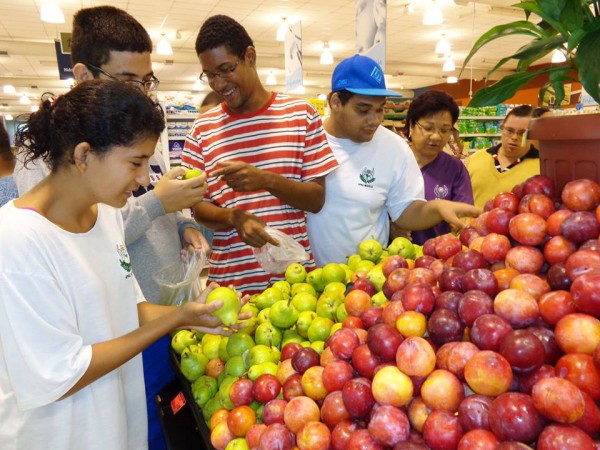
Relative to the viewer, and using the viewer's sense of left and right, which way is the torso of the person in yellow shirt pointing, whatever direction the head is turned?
facing the viewer

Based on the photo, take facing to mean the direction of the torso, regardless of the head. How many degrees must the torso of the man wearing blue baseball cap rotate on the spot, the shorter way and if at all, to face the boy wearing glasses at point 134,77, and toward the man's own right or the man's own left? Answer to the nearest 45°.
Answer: approximately 90° to the man's own right

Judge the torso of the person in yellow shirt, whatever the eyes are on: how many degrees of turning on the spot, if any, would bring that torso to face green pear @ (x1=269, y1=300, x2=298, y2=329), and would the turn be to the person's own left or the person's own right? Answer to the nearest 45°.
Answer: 0° — they already face it

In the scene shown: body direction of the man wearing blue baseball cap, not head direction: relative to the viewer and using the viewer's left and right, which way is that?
facing the viewer and to the right of the viewer

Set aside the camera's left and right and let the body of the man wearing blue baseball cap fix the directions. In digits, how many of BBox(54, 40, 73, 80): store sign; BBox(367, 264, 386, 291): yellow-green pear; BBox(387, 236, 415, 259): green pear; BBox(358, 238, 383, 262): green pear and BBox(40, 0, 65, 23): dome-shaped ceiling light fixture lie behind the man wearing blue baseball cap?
2

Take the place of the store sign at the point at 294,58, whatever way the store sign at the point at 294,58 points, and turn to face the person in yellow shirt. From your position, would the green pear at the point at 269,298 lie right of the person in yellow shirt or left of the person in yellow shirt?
right

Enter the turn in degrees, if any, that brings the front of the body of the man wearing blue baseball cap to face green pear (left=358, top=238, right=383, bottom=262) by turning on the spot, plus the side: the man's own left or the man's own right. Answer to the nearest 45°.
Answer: approximately 45° to the man's own right

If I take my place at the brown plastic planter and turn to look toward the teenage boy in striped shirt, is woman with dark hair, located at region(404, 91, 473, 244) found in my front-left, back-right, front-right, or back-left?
front-right

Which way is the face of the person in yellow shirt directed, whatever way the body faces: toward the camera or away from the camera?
toward the camera

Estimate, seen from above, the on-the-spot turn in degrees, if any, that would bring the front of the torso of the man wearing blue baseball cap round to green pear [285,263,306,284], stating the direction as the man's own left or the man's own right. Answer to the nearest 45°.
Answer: approximately 45° to the man's own right

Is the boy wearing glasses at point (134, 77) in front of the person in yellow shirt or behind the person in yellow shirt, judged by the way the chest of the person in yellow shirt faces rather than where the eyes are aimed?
in front

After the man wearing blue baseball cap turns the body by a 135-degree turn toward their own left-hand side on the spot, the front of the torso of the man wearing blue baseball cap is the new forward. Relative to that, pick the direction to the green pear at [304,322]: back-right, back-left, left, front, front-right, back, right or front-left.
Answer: back

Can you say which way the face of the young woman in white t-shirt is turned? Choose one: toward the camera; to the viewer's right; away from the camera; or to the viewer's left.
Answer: to the viewer's right

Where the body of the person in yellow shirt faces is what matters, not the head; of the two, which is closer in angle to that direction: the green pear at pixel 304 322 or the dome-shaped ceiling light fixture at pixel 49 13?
the green pear

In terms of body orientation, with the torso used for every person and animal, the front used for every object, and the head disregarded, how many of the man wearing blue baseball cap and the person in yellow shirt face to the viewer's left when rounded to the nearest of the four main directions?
0

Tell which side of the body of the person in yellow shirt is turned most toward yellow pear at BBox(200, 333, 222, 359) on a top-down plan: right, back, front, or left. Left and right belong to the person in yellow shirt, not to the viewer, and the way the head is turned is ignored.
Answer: front
